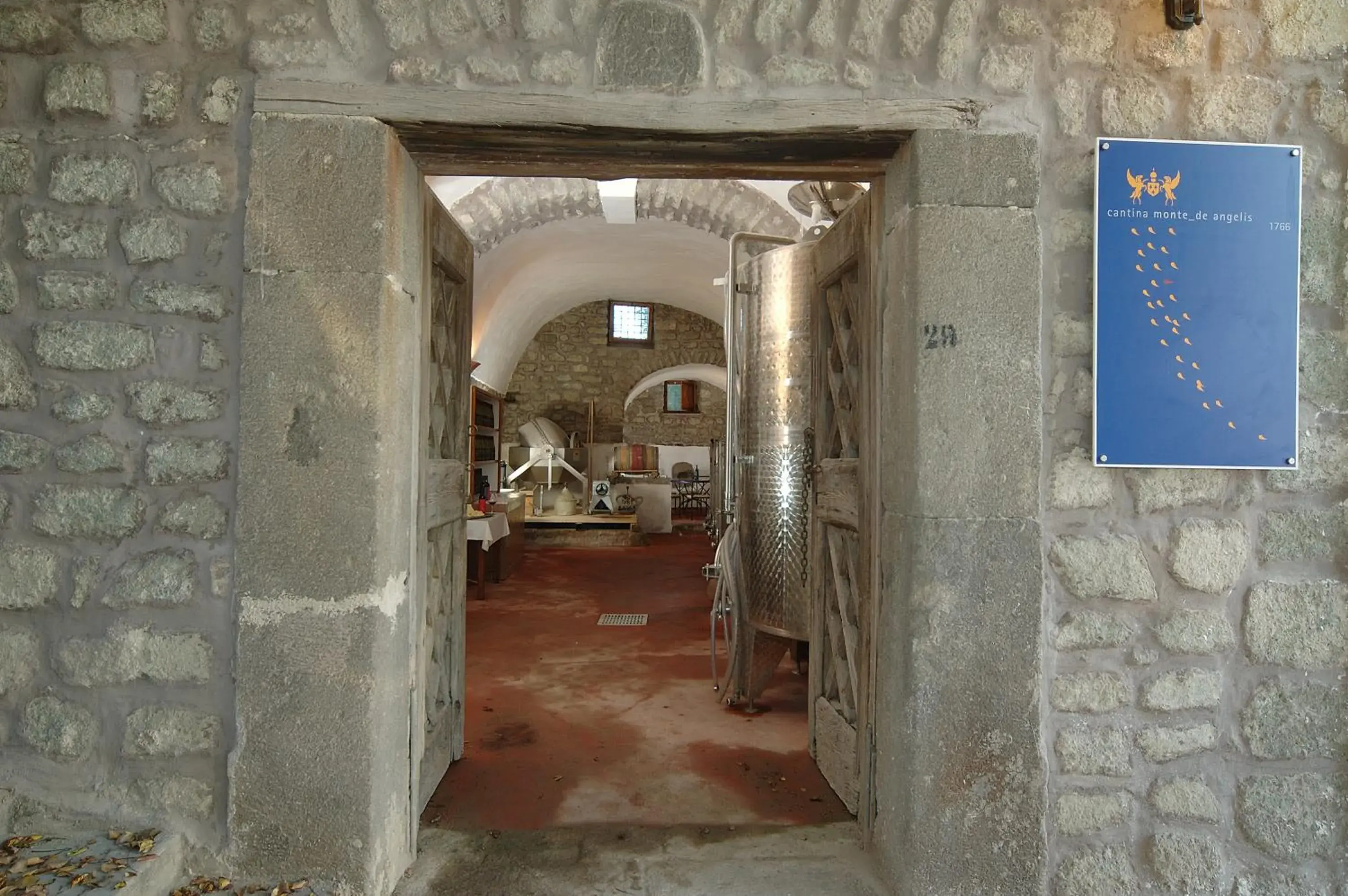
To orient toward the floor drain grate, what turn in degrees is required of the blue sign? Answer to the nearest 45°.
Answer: approximately 135° to its right

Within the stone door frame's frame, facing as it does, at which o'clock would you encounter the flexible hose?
The flexible hose is roughly at 7 o'clock from the stone door frame.

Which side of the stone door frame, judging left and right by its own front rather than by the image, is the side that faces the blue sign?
left

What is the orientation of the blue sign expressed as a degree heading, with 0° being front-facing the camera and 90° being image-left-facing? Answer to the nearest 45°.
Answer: approximately 0°

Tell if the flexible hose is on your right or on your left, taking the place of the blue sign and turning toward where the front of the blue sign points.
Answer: on your right

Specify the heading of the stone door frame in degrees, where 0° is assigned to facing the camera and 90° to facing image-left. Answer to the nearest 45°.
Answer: approximately 0°

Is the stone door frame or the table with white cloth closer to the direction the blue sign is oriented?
the stone door frame

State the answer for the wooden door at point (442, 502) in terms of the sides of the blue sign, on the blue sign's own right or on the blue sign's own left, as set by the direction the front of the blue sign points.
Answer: on the blue sign's own right

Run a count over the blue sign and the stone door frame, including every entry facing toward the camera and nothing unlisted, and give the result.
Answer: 2

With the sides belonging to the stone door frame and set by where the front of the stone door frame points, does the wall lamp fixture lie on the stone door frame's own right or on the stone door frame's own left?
on the stone door frame's own left

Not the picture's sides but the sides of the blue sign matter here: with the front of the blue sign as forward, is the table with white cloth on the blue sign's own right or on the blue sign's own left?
on the blue sign's own right
